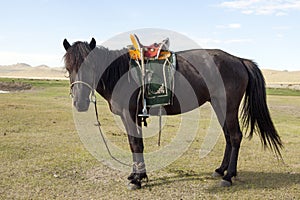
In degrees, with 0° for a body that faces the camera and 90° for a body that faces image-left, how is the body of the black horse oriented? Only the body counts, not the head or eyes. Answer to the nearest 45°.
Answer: approximately 90°
